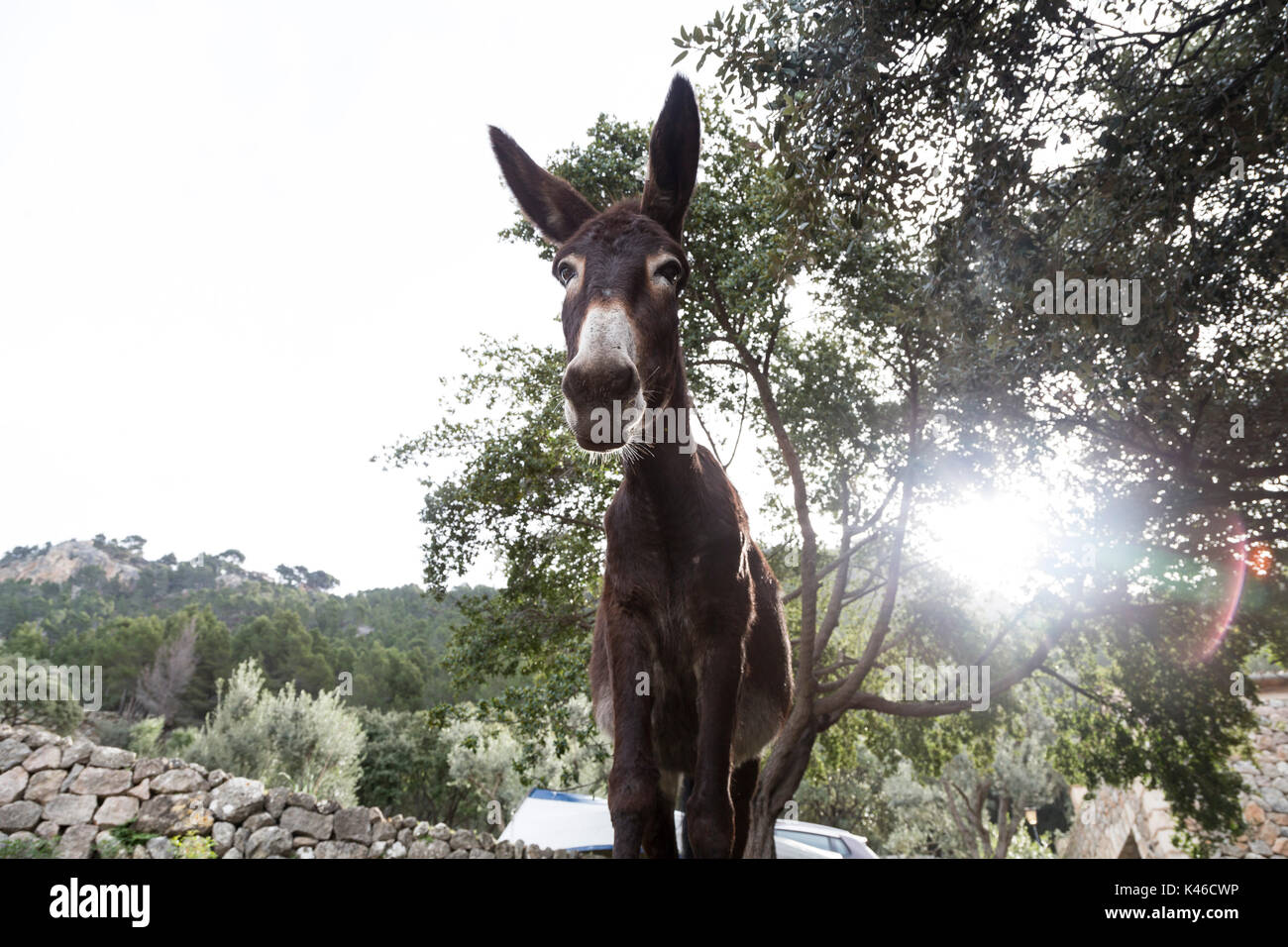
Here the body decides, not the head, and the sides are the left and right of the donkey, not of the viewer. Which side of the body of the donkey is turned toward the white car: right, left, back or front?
back

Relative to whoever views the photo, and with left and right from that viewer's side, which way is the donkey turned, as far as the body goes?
facing the viewer

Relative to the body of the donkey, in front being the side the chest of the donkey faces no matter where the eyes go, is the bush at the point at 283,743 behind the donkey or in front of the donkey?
behind

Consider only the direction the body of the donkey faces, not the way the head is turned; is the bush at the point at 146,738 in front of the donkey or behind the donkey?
behind
